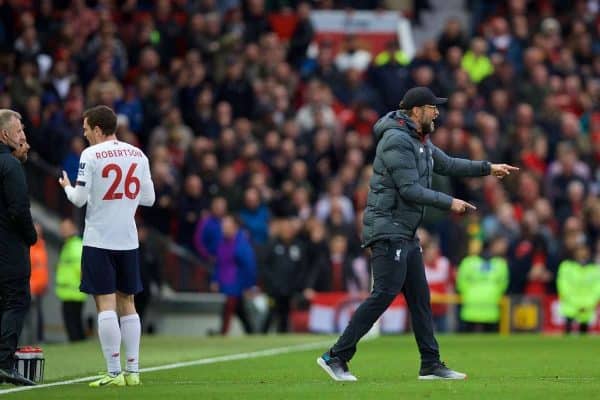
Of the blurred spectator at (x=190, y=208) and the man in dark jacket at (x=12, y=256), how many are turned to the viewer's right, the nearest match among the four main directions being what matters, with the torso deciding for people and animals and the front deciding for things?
1

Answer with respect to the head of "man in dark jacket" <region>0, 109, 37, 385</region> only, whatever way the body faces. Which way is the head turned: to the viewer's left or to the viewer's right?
to the viewer's right

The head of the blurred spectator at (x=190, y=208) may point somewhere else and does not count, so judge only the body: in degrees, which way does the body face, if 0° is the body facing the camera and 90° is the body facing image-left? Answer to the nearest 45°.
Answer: approximately 0°

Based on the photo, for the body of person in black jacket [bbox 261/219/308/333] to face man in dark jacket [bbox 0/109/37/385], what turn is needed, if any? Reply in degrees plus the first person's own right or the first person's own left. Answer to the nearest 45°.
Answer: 0° — they already face them

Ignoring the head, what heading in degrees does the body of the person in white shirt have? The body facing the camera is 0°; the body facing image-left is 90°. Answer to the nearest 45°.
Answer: approximately 135°

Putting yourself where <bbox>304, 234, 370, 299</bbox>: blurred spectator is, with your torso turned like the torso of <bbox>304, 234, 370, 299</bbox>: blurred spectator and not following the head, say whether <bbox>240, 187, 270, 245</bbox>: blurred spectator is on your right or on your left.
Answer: on your right

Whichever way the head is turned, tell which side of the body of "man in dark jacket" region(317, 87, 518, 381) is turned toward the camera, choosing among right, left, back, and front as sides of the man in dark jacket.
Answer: right

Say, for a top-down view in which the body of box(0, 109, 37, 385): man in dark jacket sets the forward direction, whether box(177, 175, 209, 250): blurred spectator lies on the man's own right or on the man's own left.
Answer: on the man's own left

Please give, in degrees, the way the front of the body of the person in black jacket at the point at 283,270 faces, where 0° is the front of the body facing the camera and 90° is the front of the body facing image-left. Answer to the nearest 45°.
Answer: approximately 0°
